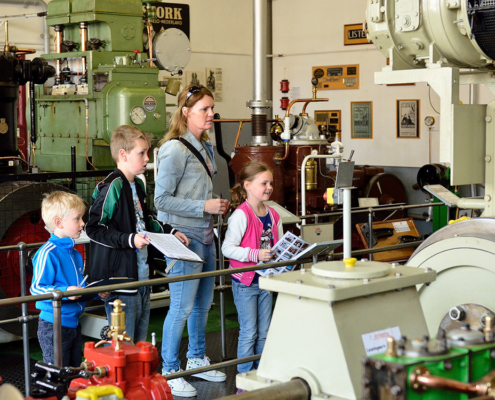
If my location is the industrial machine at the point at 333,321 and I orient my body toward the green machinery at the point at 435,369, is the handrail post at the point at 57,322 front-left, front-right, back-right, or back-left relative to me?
back-right

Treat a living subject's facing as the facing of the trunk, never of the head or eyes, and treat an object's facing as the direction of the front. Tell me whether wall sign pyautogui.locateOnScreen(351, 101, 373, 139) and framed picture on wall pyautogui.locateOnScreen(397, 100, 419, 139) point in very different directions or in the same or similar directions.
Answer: same or similar directions

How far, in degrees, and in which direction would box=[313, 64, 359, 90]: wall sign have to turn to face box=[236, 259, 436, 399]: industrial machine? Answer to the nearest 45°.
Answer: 0° — it already faces it

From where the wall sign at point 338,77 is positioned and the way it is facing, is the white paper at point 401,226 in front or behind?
in front

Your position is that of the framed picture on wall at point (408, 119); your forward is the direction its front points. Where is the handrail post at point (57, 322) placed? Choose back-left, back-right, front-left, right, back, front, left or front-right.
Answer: front

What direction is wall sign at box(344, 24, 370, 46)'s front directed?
toward the camera

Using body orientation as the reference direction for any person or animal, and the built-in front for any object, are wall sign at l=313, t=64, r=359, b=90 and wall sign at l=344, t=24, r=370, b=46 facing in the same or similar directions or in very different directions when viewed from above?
same or similar directions

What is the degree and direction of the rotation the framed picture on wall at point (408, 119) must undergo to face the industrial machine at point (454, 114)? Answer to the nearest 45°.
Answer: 0° — it already faces it

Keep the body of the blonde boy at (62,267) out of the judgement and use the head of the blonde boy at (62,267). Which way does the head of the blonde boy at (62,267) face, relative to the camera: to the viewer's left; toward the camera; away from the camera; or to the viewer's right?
to the viewer's right

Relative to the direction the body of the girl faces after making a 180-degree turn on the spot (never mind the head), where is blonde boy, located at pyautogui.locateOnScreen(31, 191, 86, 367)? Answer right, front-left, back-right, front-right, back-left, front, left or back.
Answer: left

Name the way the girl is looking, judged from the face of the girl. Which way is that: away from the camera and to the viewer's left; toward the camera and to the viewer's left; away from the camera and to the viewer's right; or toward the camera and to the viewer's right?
toward the camera and to the viewer's right

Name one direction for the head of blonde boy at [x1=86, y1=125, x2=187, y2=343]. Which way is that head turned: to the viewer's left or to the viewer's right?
to the viewer's right

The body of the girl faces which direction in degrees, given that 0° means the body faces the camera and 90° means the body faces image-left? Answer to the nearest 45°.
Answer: approximately 315°
